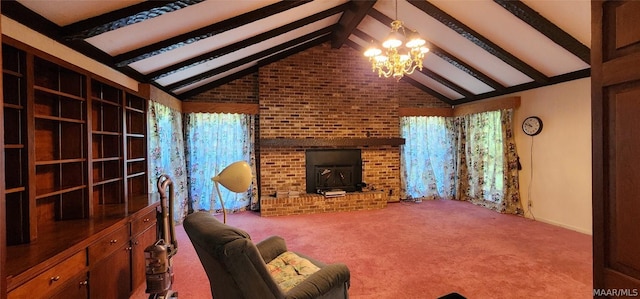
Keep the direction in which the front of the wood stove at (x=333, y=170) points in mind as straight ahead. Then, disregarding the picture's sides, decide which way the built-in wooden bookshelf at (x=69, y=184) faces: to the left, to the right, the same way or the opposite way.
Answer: to the left

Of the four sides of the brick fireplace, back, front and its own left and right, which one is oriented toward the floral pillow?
front

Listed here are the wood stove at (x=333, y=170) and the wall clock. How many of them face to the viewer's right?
0

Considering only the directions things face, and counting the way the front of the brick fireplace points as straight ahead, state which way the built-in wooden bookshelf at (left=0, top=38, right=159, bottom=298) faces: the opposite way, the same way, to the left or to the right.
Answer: to the left

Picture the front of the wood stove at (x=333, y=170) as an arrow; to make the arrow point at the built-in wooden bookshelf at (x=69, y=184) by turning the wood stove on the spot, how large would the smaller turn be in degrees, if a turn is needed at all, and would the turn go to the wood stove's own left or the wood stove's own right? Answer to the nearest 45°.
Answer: approximately 45° to the wood stove's own right

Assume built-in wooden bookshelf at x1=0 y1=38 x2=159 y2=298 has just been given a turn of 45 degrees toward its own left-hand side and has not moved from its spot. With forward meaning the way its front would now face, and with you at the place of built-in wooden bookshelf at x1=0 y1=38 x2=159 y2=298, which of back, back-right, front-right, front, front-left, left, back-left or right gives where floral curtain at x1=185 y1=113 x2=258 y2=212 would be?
front-left

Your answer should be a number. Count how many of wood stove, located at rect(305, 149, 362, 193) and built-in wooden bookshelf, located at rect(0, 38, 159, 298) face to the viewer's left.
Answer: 0

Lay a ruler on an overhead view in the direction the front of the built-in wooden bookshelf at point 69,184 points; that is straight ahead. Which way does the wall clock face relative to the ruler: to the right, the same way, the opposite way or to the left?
the opposite way

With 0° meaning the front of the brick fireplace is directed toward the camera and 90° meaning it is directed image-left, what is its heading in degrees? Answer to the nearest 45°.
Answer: approximately 0°
